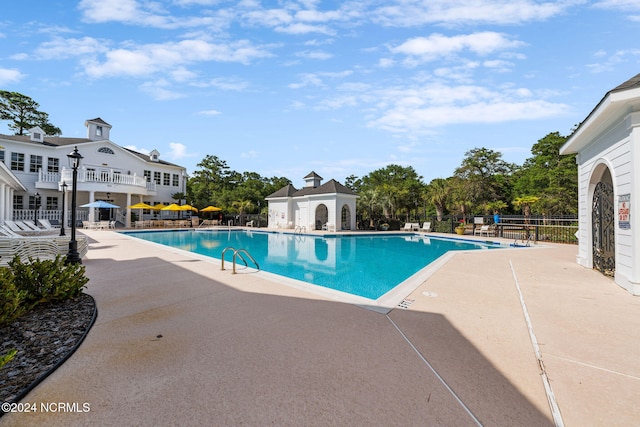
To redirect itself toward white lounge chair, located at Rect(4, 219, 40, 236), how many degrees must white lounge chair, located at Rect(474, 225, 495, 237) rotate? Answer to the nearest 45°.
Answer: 0° — it already faces it

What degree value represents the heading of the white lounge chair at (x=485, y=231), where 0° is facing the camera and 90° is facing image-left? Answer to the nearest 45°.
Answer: approximately 45°

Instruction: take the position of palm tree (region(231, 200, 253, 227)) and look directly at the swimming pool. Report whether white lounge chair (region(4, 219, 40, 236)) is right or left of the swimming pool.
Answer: right

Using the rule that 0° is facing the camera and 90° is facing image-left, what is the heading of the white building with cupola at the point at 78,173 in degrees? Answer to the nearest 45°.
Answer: approximately 315°

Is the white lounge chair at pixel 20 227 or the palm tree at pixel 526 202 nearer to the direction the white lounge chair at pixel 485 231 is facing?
the white lounge chair

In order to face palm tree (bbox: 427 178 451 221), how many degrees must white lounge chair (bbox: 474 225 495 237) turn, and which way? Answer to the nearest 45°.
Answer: approximately 90° to its right
